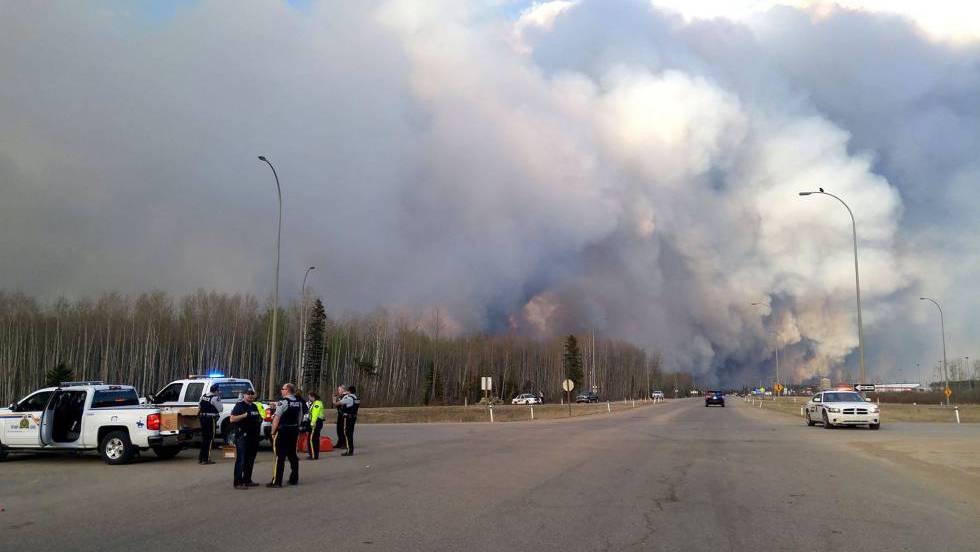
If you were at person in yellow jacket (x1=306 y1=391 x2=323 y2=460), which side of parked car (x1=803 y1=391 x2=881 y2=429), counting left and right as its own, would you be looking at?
right

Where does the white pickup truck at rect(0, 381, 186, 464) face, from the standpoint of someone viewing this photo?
facing away from the viewer and to the left of the viewer

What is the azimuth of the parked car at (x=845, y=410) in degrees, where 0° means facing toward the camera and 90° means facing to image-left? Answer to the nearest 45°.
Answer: approximately 315°

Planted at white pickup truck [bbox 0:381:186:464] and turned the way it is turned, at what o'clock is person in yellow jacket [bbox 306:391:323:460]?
The person in yellow jacket is roughly at 5 o'clock from the white pickup truck.

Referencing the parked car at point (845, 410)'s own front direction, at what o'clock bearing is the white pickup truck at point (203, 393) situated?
The white pickup truck is roughly at 3 o'clock from the parked car.

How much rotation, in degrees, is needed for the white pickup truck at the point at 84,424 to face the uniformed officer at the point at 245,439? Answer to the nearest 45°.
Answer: approximately 135° to its left

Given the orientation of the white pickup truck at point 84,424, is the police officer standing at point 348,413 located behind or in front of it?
behind
